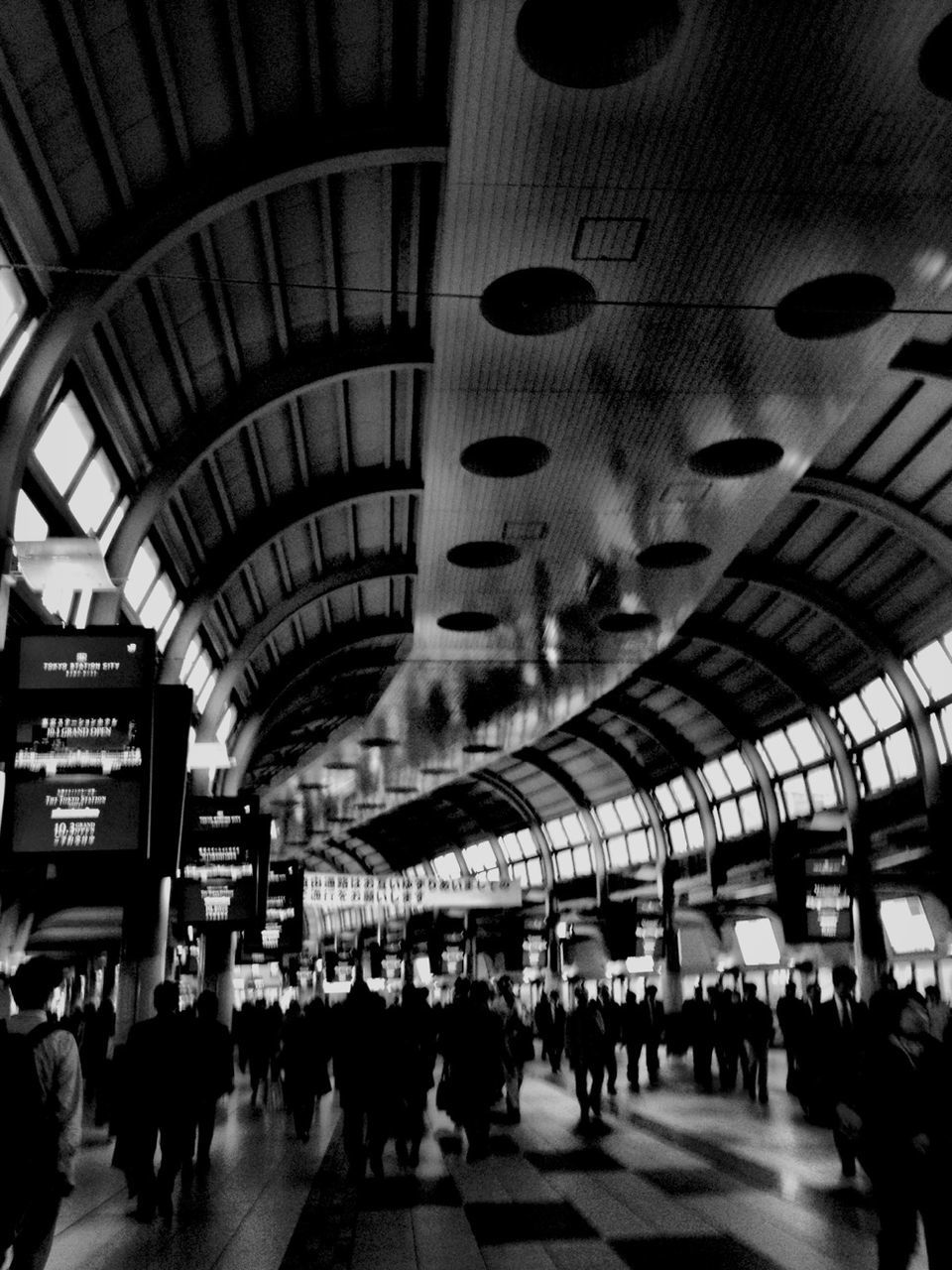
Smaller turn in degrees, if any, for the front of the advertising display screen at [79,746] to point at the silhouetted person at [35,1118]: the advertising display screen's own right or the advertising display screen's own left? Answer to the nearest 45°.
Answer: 0° — it already faces them

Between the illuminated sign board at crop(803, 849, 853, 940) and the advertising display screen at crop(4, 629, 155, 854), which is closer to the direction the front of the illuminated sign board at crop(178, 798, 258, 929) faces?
the advertising display screen

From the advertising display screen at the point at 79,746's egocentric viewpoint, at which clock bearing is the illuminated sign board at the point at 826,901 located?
The illuminated sign board is roughly at 8 o'clock from the advertising display screen.

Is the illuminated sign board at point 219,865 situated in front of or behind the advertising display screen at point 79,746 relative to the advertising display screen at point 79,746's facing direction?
behind

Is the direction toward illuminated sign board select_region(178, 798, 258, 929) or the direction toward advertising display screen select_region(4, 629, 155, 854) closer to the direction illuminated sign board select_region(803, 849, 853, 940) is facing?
the advertising display screen

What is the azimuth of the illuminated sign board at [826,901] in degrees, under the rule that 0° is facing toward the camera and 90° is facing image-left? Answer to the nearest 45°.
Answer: approximately 0°

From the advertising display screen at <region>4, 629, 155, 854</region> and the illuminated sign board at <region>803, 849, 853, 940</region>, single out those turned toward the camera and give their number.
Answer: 2

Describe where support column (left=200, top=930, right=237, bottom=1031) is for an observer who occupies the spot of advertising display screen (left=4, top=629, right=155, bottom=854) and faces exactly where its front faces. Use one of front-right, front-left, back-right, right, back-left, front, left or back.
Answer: back

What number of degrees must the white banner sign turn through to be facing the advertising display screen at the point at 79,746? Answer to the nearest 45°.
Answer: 0° — it already faces it

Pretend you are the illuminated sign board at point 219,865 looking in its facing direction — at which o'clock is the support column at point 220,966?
The support column is roughly at 6 o'clock from the illuminated sign board.
